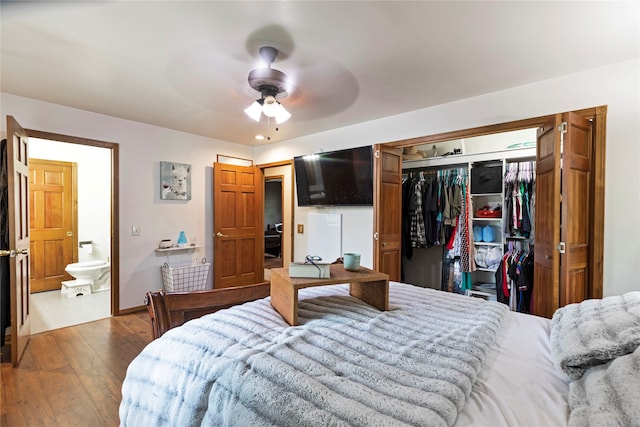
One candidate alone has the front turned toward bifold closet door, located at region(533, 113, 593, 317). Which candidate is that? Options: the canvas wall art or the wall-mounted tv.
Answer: the canvas wall art

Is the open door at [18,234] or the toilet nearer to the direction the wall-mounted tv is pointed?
the open door

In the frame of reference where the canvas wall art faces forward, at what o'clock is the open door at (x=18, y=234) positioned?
The open door is roughly at 3 o'clock from the canvas wall art.

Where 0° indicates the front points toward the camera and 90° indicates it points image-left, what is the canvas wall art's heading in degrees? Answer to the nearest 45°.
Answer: approximately 315°

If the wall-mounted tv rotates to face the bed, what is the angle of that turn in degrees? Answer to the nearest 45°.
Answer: approximately 45° to its left

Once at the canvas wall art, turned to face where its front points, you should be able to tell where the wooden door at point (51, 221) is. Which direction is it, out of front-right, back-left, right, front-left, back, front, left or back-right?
back

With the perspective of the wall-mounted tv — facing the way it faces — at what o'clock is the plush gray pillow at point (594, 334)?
The plush gray pillow is roughly at 10 o'clock from the wall-mounted tv.

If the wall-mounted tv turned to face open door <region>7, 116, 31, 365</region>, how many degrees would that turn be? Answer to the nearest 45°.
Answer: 0° — it already faces it

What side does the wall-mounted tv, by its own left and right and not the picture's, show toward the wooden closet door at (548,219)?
left
